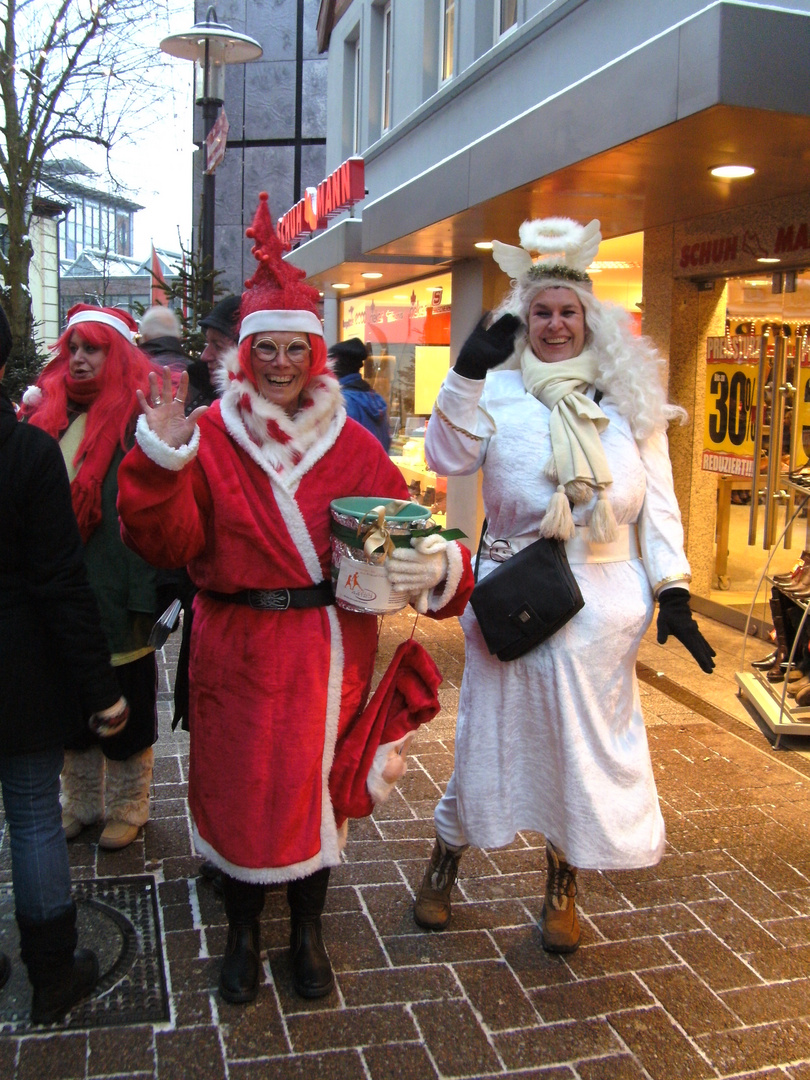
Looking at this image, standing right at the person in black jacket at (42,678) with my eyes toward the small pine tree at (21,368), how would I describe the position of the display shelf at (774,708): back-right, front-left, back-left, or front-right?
front-right

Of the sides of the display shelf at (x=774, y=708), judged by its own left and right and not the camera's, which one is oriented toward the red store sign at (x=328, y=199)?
right

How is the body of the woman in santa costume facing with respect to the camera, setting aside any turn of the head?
toward the camera

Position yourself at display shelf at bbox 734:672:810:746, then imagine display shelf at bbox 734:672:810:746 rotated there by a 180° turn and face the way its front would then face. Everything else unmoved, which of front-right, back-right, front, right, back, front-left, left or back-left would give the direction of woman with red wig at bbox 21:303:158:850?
back

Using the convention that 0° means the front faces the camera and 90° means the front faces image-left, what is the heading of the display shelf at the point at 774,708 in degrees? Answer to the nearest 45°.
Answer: approximately 45°

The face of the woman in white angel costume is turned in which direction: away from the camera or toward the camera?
toward the camera

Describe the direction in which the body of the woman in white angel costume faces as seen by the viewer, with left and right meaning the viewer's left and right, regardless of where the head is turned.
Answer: facing the viewer

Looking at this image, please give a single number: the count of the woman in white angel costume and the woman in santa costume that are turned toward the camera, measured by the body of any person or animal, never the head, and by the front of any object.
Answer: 2

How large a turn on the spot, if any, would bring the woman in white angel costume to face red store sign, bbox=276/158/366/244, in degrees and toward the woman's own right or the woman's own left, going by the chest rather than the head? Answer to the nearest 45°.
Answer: approximately 180°

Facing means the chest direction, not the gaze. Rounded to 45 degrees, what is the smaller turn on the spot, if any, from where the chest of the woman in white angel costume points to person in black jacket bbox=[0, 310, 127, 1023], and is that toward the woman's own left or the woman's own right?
approximately 45° to the woman's own right

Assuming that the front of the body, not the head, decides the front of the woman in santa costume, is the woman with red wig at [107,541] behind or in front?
behind

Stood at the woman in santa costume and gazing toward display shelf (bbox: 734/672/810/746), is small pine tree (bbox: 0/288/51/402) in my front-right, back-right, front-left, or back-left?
front-left

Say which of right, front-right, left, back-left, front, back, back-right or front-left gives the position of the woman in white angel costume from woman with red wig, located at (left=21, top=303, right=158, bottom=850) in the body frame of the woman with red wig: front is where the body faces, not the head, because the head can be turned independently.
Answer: left

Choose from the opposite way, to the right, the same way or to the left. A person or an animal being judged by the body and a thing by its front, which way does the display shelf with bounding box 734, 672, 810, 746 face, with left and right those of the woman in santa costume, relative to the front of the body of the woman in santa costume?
to the right
